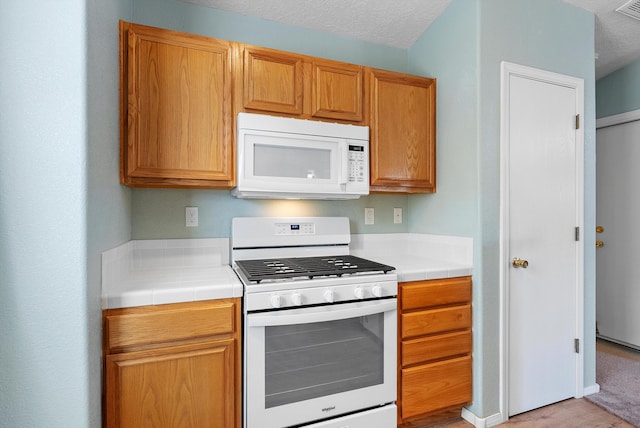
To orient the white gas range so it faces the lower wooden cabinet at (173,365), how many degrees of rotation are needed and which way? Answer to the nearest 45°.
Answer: approximately 135° to its right

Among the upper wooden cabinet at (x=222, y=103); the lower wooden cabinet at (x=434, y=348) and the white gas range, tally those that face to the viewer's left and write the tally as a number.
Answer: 0

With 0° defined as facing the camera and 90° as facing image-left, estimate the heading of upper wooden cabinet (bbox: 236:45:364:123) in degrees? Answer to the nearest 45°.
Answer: approximately 315°

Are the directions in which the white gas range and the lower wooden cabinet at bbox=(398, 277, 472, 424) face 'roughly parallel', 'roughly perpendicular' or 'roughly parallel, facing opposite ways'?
roughly parallel

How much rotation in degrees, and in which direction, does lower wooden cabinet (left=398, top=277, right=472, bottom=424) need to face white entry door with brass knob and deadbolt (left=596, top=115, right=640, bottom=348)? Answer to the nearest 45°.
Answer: approximately 90° to its left

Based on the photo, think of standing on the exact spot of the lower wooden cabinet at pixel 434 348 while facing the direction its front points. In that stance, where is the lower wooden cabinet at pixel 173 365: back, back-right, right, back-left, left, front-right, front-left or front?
right

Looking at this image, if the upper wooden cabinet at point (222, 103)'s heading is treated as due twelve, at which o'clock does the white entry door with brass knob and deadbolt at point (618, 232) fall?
The white entry door with brass knob and deadbolt is roughly at 10 o'clock from the upper wooden cabinet.

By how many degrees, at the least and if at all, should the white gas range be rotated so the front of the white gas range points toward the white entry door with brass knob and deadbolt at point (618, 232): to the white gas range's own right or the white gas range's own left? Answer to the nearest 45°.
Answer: approximately 90° to the white gas range's own left

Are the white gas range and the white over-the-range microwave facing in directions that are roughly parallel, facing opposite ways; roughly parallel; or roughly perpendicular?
roughly parallel

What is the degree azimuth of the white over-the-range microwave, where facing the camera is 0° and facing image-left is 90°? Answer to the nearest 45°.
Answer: approximately 315°

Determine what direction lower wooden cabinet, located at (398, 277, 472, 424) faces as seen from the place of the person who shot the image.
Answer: facing the viewer and to the right of the viewer

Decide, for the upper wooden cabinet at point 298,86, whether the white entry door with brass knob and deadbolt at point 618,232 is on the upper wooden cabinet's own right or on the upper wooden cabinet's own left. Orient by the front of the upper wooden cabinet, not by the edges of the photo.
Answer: on the upper wooden cabinet's own left

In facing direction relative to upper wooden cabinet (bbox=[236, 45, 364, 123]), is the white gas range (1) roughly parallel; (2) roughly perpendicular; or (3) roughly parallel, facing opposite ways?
roughly parallel
